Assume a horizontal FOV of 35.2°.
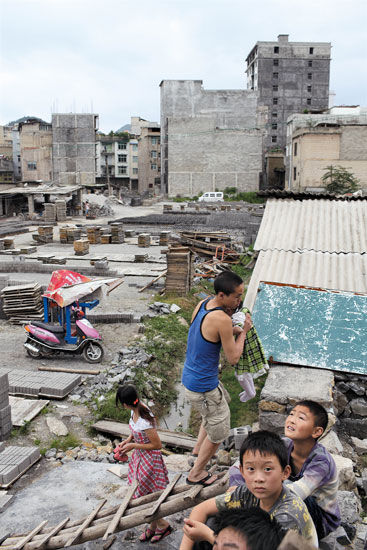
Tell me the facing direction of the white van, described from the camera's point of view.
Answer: facing to the left of the viewer

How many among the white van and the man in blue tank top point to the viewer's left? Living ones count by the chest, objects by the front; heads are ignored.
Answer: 1

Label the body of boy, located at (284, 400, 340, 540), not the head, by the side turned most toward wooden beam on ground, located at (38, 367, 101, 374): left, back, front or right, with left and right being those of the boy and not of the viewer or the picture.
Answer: right

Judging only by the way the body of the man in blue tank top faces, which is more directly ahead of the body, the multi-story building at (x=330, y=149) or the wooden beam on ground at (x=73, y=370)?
the multi-story building

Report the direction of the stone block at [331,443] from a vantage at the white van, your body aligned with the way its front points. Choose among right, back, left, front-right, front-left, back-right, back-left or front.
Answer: left

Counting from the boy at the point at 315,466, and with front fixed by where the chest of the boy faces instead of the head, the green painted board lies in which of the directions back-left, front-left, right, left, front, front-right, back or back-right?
back-right

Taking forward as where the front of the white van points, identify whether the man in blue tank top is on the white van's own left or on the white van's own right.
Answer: on the white van's own left

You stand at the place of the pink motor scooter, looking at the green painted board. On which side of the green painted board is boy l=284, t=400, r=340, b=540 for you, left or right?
right

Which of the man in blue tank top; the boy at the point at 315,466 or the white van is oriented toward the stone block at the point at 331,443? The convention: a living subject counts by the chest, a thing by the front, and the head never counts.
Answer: the man in blue tank top

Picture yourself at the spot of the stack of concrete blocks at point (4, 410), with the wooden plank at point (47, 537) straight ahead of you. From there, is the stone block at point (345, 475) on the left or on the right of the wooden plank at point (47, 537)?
left

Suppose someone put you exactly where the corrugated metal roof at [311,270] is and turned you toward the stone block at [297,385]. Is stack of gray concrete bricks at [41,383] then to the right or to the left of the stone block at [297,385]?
right

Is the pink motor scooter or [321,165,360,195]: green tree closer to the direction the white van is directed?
the pink motor scooter

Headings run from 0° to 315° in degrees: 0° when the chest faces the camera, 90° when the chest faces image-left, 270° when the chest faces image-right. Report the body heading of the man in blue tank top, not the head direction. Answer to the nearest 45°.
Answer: approximately 225°

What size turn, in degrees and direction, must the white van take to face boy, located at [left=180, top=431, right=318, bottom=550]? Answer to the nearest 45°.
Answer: approximately 90° to its left

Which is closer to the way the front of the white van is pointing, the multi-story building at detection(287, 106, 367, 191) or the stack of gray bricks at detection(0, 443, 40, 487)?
the stack of gray bricks
